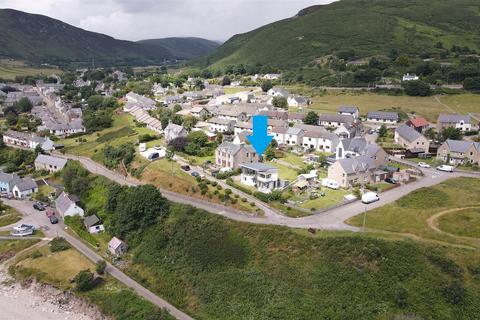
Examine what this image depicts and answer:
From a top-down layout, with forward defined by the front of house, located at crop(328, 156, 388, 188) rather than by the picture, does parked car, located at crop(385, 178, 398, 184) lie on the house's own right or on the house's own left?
on the house's own left

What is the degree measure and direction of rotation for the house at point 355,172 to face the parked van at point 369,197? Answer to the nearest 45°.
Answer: approximately 45° to its right

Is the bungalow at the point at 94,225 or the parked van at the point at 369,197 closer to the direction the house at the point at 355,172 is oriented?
the parked van

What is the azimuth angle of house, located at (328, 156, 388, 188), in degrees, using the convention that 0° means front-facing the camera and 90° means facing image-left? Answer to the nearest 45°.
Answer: approximately 315°

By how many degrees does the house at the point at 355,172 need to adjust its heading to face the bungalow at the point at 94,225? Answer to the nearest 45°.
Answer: approximately 135° to its right

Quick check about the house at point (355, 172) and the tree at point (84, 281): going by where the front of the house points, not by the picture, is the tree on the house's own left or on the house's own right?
on the house's own right

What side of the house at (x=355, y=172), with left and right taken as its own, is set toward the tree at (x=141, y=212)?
right

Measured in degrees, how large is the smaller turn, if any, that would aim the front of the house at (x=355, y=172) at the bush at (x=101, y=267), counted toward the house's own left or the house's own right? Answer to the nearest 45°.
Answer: approximately 90° to the house's own right

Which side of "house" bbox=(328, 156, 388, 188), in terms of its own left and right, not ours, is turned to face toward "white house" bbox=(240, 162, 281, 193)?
right
